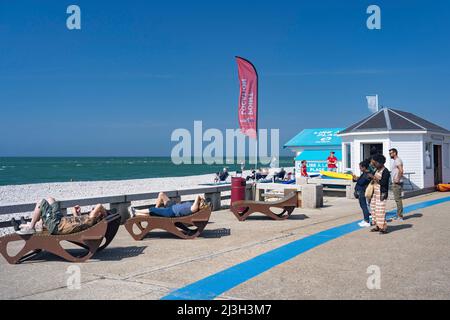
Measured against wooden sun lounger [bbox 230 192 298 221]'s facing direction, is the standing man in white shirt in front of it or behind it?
behind

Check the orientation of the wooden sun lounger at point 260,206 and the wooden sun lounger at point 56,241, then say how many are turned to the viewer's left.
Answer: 2

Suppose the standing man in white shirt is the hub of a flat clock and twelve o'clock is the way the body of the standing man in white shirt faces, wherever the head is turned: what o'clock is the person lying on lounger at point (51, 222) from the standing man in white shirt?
The person lying on lounger is roughly at 12 o'clock from the standing man in white shirt.

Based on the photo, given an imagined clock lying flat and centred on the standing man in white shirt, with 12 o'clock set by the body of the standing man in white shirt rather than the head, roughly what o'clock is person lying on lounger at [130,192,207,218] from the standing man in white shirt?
The person lying on lounger is roughly at 12 o'clock from the standing man in white shirt.

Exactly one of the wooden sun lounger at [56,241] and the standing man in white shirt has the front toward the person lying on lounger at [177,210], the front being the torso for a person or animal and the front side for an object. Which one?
the standing man in white shirt

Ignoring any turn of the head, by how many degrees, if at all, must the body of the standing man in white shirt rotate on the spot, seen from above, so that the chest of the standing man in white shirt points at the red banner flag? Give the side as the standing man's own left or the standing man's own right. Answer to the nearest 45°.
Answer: approximately 90° to the standing man's own right

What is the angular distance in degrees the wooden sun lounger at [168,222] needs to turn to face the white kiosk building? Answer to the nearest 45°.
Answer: approximately 135° to its right

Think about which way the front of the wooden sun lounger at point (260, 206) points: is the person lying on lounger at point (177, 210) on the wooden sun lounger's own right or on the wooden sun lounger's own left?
on the wooden sun lounger's own left

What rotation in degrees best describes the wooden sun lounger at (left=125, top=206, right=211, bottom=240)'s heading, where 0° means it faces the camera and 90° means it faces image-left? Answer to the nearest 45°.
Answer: approximately 90°

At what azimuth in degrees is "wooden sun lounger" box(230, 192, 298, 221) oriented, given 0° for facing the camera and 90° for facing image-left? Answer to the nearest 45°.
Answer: approximately 90°
